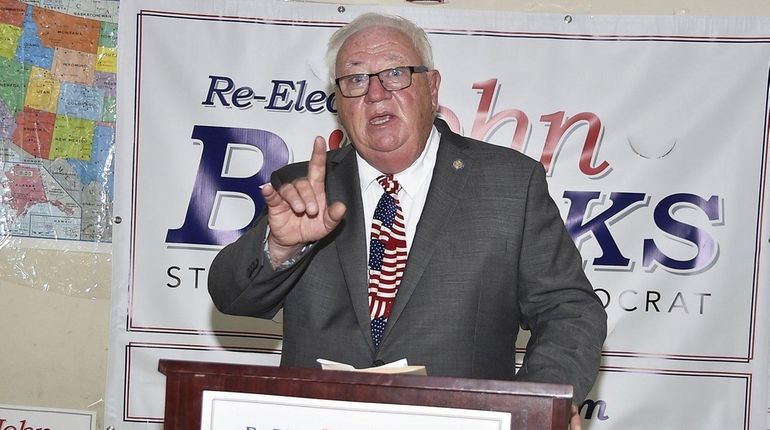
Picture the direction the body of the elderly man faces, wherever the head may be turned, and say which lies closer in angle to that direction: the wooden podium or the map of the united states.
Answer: the wooden podium

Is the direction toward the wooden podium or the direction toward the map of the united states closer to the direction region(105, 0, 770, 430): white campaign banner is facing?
the wooden podium

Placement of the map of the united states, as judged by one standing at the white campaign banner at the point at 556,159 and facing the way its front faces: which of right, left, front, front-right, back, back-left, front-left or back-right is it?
right

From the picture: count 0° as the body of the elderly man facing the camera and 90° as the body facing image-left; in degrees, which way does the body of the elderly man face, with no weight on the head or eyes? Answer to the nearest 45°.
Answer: approximately 0°

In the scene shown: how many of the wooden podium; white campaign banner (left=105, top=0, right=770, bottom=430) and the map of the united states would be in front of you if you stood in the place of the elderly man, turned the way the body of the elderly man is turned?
1

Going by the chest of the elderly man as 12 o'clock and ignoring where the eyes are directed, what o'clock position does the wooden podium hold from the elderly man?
The wooden podium is roughly at 12 o'clock from the elderly man.

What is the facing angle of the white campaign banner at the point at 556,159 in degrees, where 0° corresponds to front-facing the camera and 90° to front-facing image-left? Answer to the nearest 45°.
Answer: approximately 0°

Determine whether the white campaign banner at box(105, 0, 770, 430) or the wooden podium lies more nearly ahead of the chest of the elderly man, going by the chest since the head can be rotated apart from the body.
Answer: the wooden podium
